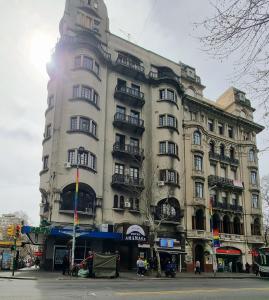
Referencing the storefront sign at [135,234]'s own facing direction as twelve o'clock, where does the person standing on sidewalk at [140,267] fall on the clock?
The person standing on sidewalk is roughly at 12 o'clock from the storefront sign.

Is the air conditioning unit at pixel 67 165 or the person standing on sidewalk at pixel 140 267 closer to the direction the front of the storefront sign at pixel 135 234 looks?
the person standing on sidewalk

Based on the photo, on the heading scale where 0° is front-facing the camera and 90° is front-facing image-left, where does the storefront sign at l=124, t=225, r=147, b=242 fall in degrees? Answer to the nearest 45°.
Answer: approximately 0°

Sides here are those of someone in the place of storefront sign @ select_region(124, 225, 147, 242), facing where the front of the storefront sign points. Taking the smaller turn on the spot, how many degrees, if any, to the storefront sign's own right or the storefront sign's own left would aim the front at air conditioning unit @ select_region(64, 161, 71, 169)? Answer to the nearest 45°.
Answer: approximately 45° to the storefront sign's own right
